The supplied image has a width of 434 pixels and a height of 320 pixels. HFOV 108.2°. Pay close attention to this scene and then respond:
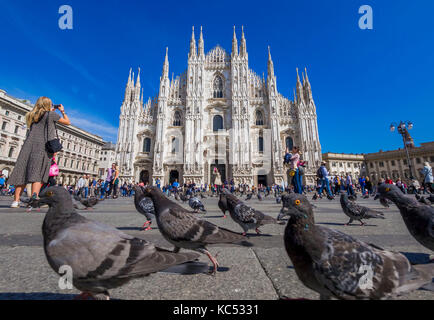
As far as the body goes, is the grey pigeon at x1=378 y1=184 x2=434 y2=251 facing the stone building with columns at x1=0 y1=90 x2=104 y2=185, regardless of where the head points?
yes

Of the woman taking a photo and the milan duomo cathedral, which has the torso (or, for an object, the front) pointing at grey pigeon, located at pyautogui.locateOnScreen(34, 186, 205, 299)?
the milan duomo cathedral

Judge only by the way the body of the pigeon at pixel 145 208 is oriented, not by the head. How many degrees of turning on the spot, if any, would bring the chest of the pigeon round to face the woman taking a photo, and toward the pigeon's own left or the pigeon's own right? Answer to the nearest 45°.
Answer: approximately 45° to the pigeon's own right

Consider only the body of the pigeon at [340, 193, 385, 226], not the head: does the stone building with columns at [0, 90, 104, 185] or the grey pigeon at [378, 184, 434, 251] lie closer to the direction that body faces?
the stone building with columns

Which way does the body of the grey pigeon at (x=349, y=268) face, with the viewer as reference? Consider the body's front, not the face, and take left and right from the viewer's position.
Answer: facing to the left of the viewer

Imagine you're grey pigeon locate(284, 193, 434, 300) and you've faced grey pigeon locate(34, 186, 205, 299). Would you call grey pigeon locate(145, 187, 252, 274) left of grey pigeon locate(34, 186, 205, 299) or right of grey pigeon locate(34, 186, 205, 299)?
right

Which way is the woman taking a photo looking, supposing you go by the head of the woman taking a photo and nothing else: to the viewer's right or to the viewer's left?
to the viewer's right

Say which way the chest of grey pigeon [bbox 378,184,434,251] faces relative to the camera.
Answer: to the viewer's left

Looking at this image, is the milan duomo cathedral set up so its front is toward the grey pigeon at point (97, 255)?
yes

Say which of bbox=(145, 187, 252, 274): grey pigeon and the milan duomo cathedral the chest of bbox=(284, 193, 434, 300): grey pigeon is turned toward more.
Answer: the grey pigeon

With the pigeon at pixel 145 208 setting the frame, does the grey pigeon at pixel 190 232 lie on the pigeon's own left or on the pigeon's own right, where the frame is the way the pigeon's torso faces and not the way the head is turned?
on the pigeon's own left

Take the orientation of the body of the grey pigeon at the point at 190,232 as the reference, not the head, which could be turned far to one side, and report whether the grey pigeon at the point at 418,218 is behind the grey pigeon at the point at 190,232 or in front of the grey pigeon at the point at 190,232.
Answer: behind

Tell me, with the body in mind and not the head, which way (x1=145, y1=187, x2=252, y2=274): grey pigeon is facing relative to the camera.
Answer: to the viewer's left
